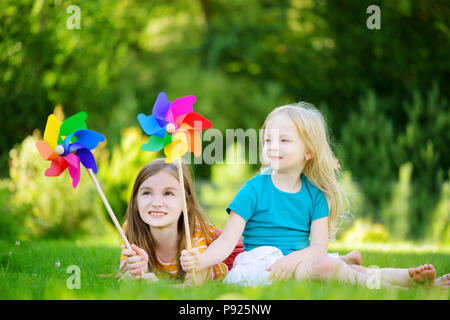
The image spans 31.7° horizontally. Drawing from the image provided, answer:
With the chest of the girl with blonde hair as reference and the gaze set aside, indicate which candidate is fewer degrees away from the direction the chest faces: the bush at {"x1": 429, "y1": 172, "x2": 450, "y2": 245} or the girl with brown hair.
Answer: the girl with brown hair

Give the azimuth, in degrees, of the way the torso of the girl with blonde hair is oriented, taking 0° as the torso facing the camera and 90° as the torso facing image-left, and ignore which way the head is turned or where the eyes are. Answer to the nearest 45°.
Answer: approximately 0°

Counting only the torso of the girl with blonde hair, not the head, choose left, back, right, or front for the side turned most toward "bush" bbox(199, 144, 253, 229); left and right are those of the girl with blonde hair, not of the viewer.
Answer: back

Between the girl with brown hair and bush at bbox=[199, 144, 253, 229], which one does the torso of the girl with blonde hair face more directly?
the girl with brown hair

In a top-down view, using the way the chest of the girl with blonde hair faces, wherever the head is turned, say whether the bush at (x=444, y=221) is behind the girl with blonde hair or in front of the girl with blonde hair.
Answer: behind

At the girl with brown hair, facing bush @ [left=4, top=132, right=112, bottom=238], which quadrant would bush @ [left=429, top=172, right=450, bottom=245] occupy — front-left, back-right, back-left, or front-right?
front-right

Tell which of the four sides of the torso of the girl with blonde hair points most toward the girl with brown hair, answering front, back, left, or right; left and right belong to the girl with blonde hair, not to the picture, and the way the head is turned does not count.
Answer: right

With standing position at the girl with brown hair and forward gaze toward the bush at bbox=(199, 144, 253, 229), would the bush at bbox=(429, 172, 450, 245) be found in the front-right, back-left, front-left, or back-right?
front-right
